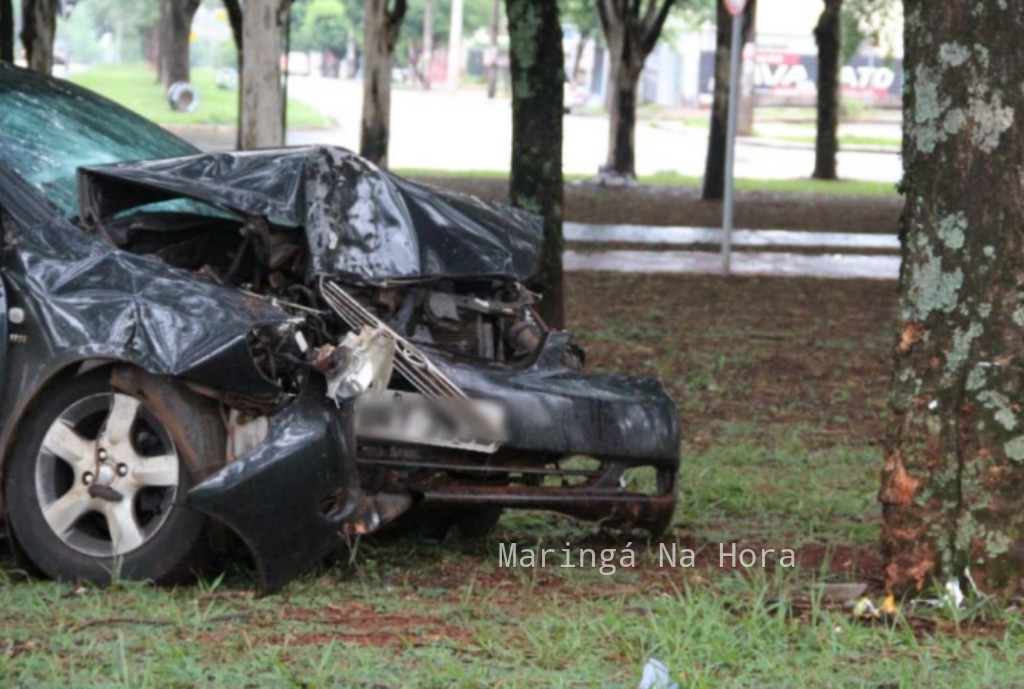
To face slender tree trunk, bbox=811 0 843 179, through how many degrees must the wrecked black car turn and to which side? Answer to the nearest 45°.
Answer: approximately 135° to its left

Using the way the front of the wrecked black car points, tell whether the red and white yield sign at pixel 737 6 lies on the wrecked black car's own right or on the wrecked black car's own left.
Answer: on the wrecked black car's own left

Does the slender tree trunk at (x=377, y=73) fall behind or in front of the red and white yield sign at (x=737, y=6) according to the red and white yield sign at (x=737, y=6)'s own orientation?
behind

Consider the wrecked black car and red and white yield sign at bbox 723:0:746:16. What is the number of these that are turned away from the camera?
0

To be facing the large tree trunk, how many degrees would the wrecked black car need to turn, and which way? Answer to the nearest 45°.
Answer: approximately 45° to its left

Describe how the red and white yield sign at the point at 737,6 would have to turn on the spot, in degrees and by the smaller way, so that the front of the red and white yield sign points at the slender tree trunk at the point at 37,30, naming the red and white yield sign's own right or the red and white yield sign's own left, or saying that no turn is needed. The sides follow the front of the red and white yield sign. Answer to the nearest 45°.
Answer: approximately 90° to the red and white yield sign's own right

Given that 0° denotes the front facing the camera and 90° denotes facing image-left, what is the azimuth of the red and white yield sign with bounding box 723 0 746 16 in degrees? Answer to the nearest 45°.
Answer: approximately 0°

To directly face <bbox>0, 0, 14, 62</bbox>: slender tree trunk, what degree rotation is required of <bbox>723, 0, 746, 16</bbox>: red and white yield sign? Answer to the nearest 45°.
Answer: approximately 90° to its right

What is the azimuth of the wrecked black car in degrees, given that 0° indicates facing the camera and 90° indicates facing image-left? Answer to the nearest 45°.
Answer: approximately 315°
